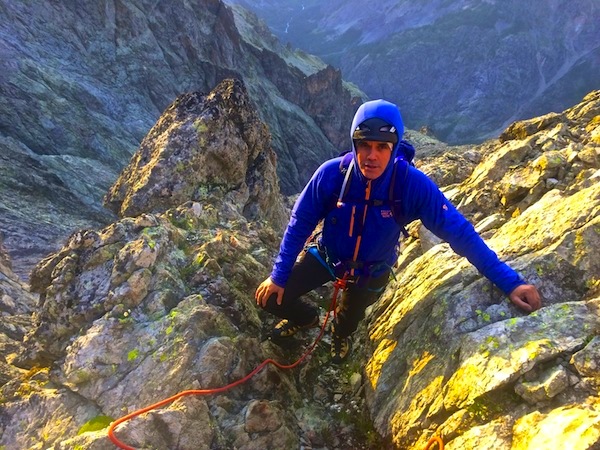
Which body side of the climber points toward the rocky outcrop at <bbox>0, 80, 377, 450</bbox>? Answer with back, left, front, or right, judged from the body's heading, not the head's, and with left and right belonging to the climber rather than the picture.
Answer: right

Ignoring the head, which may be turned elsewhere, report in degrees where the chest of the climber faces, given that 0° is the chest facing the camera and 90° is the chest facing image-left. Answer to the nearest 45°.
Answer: approximately 0°

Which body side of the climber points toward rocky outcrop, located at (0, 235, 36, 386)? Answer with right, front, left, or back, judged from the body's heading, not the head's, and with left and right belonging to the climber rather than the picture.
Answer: right

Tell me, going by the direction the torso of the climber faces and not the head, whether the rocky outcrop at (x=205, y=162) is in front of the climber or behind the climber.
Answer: behind
